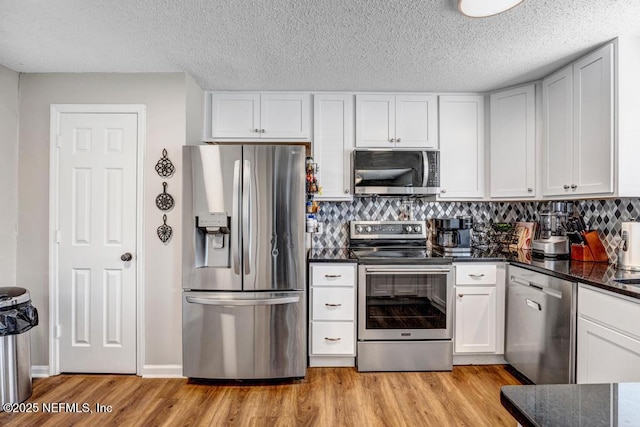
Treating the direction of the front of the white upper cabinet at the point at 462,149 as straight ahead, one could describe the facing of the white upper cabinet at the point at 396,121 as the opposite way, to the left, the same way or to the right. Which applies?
the same way

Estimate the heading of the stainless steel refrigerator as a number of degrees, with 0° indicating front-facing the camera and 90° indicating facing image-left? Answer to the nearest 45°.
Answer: approximately 0°

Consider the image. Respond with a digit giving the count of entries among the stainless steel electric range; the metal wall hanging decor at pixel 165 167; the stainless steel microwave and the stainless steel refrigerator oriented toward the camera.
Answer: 4

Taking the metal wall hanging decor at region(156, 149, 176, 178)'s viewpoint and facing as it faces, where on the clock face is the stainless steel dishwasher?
The stainless steel dishwasher is roughly at 10 o'clock from the metal wall hanging decor.

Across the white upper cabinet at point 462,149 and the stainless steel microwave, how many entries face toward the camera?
2

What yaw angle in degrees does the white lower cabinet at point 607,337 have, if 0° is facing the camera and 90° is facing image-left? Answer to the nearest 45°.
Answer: approximately 45°

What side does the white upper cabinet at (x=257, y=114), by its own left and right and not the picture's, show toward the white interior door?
right

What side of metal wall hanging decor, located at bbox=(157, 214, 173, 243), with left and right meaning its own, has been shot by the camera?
front

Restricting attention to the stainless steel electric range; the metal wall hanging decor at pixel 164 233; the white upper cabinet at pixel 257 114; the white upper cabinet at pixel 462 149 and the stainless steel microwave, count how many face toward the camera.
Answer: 5

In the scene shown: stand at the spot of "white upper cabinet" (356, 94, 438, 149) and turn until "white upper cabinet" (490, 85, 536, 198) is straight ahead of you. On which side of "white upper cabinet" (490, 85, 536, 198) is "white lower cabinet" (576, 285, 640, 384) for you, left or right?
right

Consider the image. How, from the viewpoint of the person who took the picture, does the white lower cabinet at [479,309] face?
facing the viewer

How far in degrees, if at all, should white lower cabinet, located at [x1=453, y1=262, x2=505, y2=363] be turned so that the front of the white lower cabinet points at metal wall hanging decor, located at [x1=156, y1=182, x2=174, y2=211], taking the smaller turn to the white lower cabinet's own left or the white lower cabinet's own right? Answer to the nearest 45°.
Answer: approximately 45° to the white lower cabinet's own right

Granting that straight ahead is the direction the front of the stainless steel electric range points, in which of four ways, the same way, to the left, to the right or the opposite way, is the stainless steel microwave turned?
the same way

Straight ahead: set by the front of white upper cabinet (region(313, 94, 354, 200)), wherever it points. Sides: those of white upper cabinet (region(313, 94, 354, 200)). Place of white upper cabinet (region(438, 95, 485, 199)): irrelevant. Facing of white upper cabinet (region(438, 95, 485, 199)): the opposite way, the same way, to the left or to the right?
the same way

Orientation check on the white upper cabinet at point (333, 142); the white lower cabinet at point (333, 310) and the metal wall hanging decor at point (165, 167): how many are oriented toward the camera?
3
